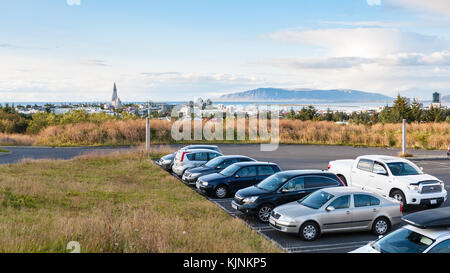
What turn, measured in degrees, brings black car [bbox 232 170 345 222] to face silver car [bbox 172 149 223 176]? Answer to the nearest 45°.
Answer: approximately 90° to its right

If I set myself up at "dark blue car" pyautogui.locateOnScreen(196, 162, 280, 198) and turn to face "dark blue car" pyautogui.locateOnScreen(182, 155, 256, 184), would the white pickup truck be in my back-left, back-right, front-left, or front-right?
back-right

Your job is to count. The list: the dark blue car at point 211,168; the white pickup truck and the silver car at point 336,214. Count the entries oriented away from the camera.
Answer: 0

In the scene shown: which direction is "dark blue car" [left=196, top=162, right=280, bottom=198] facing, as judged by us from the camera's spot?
facing the viewer and to the left of the viewer

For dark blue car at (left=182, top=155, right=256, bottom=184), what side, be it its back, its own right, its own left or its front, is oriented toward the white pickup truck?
left

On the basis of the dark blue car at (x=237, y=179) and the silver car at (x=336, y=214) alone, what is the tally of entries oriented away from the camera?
0

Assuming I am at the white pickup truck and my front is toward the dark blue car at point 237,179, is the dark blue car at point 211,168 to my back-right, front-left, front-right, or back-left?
front-right

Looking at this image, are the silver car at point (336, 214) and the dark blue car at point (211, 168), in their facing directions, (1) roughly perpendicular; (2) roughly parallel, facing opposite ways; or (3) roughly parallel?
roughly parallel

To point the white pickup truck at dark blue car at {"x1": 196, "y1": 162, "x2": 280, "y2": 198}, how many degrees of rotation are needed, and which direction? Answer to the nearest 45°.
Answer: approximately 135° to its right

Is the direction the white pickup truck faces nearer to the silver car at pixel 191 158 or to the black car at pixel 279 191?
the black car

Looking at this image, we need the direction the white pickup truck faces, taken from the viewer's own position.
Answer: facing the viewer and to the right of the viewer

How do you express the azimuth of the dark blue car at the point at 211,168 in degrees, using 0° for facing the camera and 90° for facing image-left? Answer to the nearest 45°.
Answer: approximately 45°
